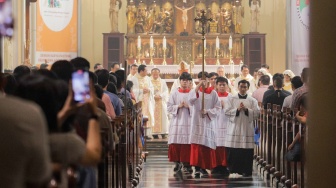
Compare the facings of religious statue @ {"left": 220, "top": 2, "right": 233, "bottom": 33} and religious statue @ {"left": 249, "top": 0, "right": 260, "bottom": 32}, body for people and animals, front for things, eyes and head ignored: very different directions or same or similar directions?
same or similar directions

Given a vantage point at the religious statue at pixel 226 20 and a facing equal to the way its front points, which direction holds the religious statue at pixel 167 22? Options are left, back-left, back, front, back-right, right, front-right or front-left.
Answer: right

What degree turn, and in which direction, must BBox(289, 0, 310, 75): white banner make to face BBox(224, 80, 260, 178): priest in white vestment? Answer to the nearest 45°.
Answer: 0° — it already faces them

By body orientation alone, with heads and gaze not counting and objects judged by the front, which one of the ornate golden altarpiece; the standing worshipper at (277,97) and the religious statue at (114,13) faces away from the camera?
the standing worshipper

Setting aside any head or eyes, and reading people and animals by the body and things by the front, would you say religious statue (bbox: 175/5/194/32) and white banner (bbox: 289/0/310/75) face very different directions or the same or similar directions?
same or similar directions

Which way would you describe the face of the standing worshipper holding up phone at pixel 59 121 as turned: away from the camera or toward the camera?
away from the camera

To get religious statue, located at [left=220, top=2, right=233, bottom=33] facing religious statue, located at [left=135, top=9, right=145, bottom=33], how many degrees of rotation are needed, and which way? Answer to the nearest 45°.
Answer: approximately 90° to its right

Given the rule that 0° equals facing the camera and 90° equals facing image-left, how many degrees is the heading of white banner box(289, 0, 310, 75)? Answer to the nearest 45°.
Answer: approximately 0°

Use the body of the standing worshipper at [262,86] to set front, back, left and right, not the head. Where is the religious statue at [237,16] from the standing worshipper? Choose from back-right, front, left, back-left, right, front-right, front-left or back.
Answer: front-right

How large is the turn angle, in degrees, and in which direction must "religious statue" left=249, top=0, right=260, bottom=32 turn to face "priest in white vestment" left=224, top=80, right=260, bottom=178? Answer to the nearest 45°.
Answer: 0° — it already faces them

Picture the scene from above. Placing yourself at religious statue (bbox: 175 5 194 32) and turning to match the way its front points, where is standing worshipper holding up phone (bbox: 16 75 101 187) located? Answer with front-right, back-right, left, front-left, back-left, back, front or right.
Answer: front

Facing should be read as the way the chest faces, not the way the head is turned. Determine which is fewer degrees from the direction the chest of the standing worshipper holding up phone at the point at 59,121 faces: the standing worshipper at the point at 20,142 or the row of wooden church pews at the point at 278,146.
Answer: the row of wooden church pews

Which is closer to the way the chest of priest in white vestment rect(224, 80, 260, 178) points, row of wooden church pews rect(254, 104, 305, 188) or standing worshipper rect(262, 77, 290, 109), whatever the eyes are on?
the row of wooden church pews

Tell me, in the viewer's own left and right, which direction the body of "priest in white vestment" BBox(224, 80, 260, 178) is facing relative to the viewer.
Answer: facing the viewer

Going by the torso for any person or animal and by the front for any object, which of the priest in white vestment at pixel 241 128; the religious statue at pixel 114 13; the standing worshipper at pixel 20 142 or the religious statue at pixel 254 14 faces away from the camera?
the standing worshipper

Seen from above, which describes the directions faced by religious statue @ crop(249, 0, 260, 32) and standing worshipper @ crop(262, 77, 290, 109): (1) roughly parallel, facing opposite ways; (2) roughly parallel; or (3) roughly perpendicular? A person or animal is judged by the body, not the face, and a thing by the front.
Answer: roughly parallel, facing opposite ways
